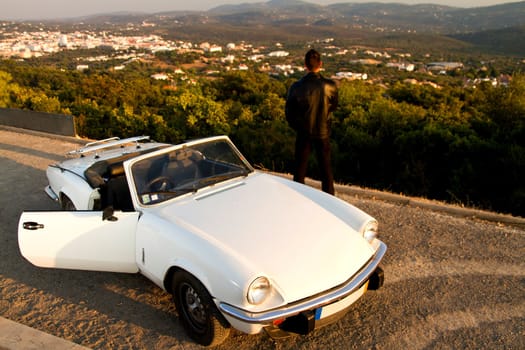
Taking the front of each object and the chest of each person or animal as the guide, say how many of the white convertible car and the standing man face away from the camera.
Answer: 1

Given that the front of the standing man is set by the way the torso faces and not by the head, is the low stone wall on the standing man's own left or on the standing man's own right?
on the standing man's own left

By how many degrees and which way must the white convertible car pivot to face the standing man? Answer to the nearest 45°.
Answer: approximately 90° to its left

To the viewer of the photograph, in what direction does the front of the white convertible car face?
facing the viewer and to the right of the viewer

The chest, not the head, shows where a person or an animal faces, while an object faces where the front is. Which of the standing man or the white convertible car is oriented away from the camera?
the standing man

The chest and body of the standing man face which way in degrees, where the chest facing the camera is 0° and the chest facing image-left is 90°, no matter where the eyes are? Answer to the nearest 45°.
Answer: approximately 180°

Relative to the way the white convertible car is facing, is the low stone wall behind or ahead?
behind

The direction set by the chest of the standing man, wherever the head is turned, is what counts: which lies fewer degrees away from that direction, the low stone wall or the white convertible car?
the low stone wall

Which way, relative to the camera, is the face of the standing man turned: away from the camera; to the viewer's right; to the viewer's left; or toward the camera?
away from the camera
